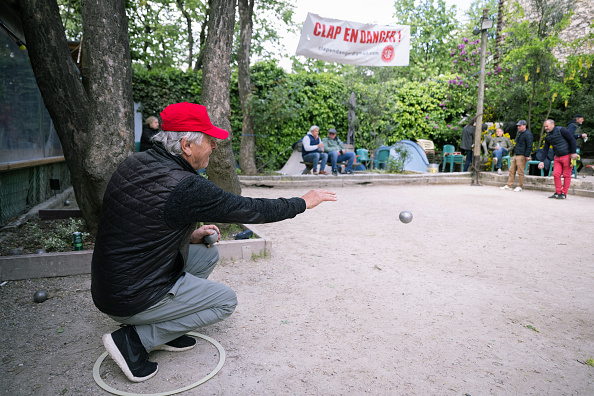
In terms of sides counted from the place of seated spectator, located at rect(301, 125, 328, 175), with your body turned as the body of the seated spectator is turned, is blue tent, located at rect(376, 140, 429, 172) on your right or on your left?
on your left

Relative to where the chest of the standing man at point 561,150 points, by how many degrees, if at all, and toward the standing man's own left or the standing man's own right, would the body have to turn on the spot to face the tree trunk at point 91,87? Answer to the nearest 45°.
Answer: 0° — they already face it

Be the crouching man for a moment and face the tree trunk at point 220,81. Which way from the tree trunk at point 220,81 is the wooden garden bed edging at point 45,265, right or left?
left

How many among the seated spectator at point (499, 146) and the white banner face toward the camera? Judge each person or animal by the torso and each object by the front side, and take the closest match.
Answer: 2

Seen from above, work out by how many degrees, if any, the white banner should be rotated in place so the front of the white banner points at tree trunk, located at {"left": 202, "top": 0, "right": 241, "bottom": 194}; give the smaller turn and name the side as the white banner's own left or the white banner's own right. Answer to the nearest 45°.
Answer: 0° — it already faces it

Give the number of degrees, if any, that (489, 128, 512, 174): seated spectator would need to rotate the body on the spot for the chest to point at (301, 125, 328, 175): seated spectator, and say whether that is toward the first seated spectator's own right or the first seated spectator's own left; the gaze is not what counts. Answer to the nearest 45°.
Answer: approximately 45° to the first seated spectator's own right

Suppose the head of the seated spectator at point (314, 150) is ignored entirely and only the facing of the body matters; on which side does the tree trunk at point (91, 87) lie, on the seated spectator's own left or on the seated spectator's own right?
on the seated spectator's own right

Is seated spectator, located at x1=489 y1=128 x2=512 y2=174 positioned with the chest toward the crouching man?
yes

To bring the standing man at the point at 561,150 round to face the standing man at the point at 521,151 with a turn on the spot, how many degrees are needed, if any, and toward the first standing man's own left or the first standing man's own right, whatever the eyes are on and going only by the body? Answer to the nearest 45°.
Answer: approximately 90° to the first standing man's own right

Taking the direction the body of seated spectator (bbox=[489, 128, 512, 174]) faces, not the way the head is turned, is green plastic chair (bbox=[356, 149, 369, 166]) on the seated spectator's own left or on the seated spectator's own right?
on the seated spectator's own right

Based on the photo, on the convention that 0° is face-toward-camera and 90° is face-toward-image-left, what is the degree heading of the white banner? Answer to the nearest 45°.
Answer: approximately 0°

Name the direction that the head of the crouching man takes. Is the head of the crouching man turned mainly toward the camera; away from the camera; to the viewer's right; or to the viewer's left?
to the viewer's right

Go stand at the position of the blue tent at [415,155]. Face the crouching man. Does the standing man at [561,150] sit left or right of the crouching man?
left
